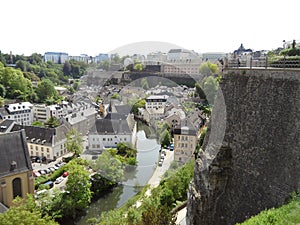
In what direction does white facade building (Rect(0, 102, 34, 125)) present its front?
toward the camera

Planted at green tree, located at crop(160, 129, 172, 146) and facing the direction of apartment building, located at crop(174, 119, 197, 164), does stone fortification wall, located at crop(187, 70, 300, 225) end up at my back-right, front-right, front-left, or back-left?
front-right

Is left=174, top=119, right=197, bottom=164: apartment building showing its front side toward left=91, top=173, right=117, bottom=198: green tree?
no

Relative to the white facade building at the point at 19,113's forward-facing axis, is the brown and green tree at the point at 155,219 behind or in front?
in front

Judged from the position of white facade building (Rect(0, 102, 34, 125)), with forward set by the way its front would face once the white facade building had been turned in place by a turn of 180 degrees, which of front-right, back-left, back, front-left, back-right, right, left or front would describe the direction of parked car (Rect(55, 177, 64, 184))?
back

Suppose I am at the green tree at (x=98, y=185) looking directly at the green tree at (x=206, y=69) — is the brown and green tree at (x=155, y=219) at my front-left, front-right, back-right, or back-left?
back-right

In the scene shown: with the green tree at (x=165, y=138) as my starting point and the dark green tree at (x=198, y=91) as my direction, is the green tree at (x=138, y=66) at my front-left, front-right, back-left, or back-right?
front-left

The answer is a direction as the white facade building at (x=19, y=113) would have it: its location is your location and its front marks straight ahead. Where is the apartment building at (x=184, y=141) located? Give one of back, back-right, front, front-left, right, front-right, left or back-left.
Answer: front

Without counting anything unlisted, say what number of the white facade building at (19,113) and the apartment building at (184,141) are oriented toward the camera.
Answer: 2

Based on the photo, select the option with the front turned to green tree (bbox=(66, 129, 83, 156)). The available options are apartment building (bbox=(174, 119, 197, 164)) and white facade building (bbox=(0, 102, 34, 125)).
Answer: the white facade building

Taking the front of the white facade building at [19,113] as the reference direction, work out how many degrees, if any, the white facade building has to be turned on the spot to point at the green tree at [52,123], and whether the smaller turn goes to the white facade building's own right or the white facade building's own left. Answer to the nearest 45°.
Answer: approximately 45° to the white facade building's own left
